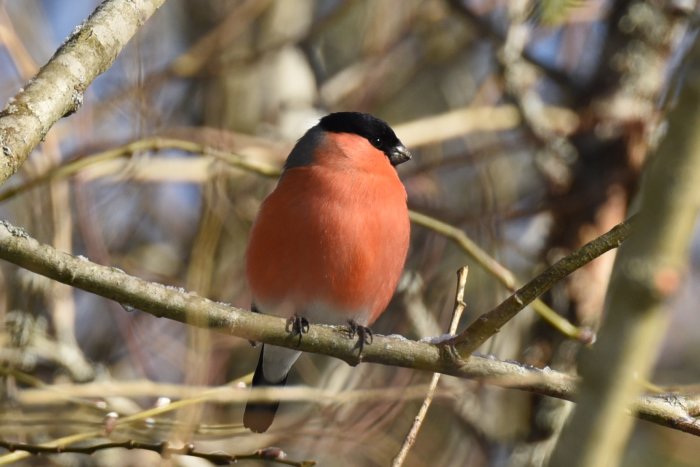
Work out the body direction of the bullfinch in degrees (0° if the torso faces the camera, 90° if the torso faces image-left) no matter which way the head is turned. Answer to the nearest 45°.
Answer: approximately 315°

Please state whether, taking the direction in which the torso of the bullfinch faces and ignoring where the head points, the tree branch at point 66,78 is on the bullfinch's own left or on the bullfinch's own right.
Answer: on the bullfinch's own right
